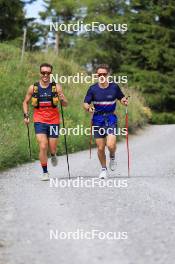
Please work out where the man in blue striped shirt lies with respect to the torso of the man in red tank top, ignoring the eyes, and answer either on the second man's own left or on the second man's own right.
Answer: on the second man's own left

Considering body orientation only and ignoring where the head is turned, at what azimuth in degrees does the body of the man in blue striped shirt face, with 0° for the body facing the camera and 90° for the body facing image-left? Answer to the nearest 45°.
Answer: approximately 0°

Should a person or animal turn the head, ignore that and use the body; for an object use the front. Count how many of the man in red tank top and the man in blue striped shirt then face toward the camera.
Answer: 2

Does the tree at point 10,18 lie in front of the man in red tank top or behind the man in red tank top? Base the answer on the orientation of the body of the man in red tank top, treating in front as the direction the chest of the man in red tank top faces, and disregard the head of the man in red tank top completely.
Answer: behind

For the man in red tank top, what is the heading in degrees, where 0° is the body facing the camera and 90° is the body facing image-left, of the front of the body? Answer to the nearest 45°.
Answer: approximately 0°

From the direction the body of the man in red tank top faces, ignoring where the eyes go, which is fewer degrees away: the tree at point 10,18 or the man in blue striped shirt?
the man in blue striped shirt

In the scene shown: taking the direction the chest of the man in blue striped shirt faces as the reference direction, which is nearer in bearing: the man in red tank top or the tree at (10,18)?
the man in red tank top

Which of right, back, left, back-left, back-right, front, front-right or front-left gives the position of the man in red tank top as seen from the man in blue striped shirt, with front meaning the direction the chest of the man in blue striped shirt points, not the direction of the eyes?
right

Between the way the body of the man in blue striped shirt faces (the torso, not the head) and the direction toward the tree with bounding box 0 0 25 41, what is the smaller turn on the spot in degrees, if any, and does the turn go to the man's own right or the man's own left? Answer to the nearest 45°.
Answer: approximately 180°
